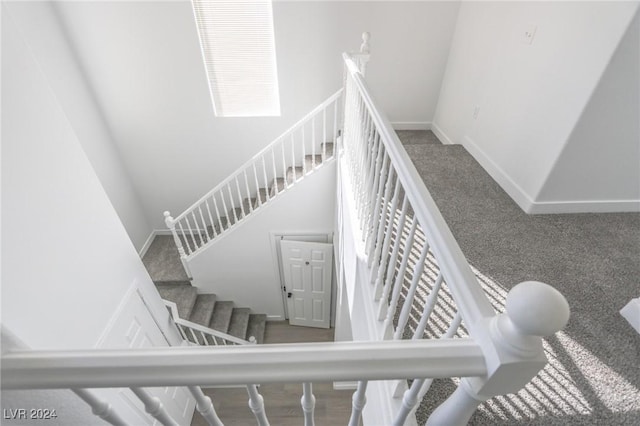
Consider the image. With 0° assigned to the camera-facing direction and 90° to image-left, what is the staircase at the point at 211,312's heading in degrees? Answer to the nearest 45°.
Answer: approximately 270°

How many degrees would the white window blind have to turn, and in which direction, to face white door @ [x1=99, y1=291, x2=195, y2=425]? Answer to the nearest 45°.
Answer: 0° — it already faces it

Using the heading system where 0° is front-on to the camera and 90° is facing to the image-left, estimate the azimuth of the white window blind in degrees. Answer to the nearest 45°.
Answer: approximately 0°

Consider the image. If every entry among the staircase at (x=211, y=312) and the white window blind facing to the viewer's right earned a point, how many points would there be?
1

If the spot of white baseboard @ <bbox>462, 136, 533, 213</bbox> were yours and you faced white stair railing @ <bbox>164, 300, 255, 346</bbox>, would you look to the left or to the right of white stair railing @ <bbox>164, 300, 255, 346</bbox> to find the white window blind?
right

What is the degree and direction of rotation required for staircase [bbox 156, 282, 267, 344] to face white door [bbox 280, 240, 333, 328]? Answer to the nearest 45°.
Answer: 0° — it already faces it

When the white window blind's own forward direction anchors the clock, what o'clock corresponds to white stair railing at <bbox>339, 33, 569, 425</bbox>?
The white stair railing is roughly at 12 o'clock from the white window blind.

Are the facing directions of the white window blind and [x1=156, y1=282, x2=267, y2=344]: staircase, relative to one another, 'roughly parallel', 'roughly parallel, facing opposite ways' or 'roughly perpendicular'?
roughly perpendicular
